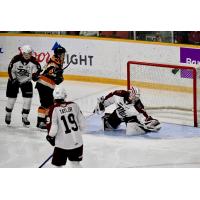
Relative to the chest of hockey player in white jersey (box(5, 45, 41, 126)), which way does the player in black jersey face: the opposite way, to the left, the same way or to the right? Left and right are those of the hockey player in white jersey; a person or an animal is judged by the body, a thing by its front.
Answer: to the left

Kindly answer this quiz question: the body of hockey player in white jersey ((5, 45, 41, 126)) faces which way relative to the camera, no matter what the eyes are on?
toward the camera

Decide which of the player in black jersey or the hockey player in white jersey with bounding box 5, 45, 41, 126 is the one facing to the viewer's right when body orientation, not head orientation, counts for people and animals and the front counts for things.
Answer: the player in black jersey

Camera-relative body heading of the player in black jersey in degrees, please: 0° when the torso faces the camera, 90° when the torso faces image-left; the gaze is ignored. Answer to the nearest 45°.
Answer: approximately 270°
